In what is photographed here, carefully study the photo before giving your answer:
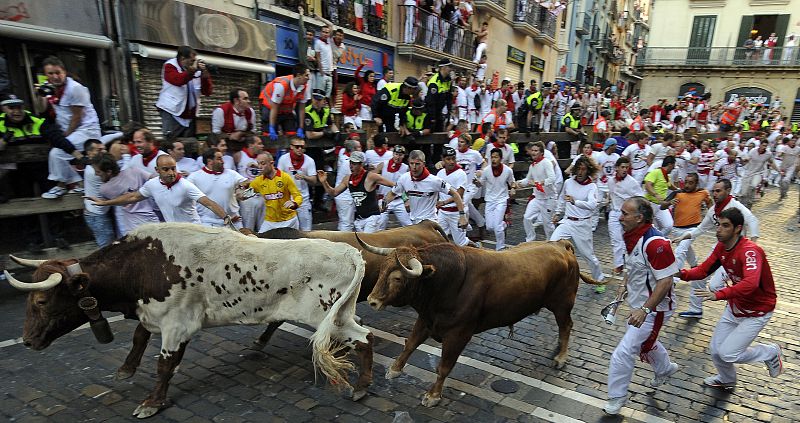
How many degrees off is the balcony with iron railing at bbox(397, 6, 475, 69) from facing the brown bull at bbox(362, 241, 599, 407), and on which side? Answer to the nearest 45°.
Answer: approximately 45° to its right

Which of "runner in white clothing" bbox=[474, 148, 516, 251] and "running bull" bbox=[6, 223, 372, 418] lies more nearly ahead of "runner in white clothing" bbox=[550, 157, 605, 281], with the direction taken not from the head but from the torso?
the running bull

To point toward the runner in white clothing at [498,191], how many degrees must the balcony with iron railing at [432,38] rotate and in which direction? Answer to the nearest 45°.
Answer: approximately 45° to its right

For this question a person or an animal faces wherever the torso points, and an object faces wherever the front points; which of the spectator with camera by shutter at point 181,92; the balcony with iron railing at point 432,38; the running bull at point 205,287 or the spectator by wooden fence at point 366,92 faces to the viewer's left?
the running bull

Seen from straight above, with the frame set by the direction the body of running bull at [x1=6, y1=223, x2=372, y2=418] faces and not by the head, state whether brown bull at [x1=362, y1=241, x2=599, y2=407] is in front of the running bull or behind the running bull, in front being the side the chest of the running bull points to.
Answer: behind

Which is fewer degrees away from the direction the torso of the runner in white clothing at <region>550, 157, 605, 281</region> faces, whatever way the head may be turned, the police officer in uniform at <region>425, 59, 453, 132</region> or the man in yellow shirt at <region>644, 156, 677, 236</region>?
the police officer in uniform

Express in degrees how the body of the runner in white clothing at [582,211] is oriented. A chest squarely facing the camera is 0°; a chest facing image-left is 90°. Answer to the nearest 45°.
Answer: approximately 45°

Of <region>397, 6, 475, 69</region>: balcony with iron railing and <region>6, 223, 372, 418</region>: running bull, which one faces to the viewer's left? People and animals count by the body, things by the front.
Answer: the running bull

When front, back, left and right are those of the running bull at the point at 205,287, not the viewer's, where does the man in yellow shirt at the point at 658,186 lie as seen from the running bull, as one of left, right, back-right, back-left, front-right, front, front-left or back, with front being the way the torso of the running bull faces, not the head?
back

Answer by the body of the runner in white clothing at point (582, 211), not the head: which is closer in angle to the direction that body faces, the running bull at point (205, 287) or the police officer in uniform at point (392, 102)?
the running bull

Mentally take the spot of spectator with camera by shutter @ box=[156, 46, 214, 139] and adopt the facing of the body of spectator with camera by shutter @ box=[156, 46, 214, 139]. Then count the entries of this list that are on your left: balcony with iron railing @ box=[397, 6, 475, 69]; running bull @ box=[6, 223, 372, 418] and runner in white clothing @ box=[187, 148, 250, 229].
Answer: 1

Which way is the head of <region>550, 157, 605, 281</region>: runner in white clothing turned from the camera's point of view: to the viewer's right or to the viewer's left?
to the viewer's left

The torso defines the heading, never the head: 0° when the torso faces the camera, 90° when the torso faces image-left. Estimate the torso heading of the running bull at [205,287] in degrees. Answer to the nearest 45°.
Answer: approximately 90°

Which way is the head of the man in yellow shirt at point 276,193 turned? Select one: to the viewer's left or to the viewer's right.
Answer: to the viewer's left
